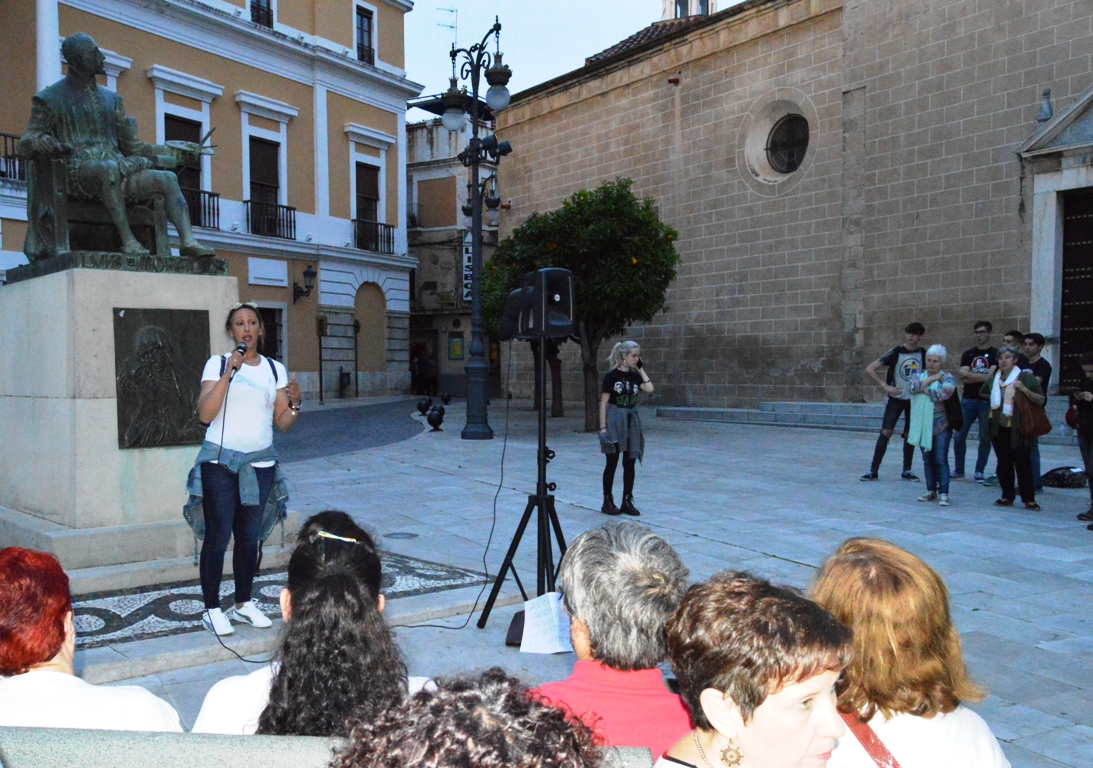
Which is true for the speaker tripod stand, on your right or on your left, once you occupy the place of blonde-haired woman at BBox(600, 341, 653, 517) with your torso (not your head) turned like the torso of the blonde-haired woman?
on your right

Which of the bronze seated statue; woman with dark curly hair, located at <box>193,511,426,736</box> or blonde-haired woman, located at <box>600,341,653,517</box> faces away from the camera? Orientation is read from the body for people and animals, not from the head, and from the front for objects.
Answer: the woman with dark curly hair

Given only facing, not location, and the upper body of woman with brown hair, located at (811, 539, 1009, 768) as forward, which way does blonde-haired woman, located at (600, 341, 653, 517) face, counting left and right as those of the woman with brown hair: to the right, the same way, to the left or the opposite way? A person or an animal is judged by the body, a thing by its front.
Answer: the opposite way

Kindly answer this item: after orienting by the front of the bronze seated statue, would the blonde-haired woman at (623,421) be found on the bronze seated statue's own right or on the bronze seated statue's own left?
on the bronze seated statue's own left

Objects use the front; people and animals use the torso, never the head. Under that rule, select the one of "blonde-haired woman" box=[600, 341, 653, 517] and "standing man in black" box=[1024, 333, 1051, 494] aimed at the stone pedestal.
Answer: the standing man in black

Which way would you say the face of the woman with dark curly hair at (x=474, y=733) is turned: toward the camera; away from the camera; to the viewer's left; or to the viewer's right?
away from the camera

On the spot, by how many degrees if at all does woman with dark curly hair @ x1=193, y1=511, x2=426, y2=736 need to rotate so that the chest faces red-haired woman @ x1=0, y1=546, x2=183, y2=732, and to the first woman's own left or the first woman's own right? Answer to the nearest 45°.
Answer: approximately 45° to the first woman's own left

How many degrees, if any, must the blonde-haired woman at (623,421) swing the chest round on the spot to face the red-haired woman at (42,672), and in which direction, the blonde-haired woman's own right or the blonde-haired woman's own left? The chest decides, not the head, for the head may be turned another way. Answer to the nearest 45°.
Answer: approximately 45° to the blonde-haired woman's own right

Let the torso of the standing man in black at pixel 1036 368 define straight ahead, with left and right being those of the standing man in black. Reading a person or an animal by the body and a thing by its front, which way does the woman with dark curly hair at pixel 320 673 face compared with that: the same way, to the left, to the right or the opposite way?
to the right

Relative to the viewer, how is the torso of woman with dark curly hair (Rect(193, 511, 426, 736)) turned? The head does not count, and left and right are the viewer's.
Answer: facing away from the viewer

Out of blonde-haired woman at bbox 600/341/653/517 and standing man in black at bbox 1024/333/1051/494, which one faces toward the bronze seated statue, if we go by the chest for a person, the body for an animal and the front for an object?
the standing man in black

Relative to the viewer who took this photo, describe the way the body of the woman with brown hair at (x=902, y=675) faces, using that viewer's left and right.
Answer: facing away from the viewer and to the left of the viewer
